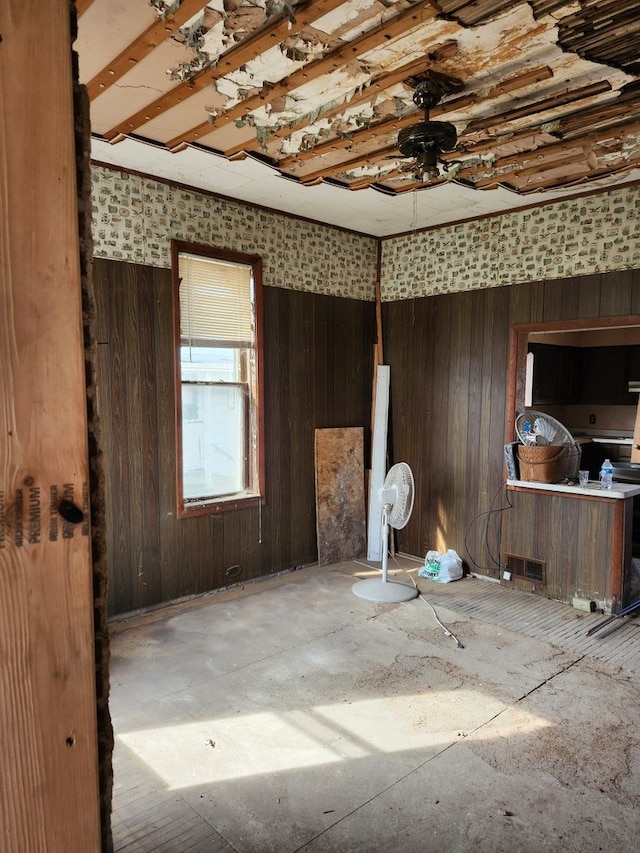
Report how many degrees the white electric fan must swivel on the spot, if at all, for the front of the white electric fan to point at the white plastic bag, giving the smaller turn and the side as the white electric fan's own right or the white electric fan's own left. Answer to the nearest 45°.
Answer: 0° — it already faces it

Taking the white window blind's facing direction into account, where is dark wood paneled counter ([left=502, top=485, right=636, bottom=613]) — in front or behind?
in front

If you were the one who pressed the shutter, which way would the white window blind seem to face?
facing the viewer and to the right of the viewer

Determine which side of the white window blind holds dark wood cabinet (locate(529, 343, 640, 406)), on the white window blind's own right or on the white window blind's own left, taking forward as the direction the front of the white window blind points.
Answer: on the white window blind's own left

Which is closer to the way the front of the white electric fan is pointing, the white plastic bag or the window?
the white plastic bag

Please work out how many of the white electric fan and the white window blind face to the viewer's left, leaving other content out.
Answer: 0
